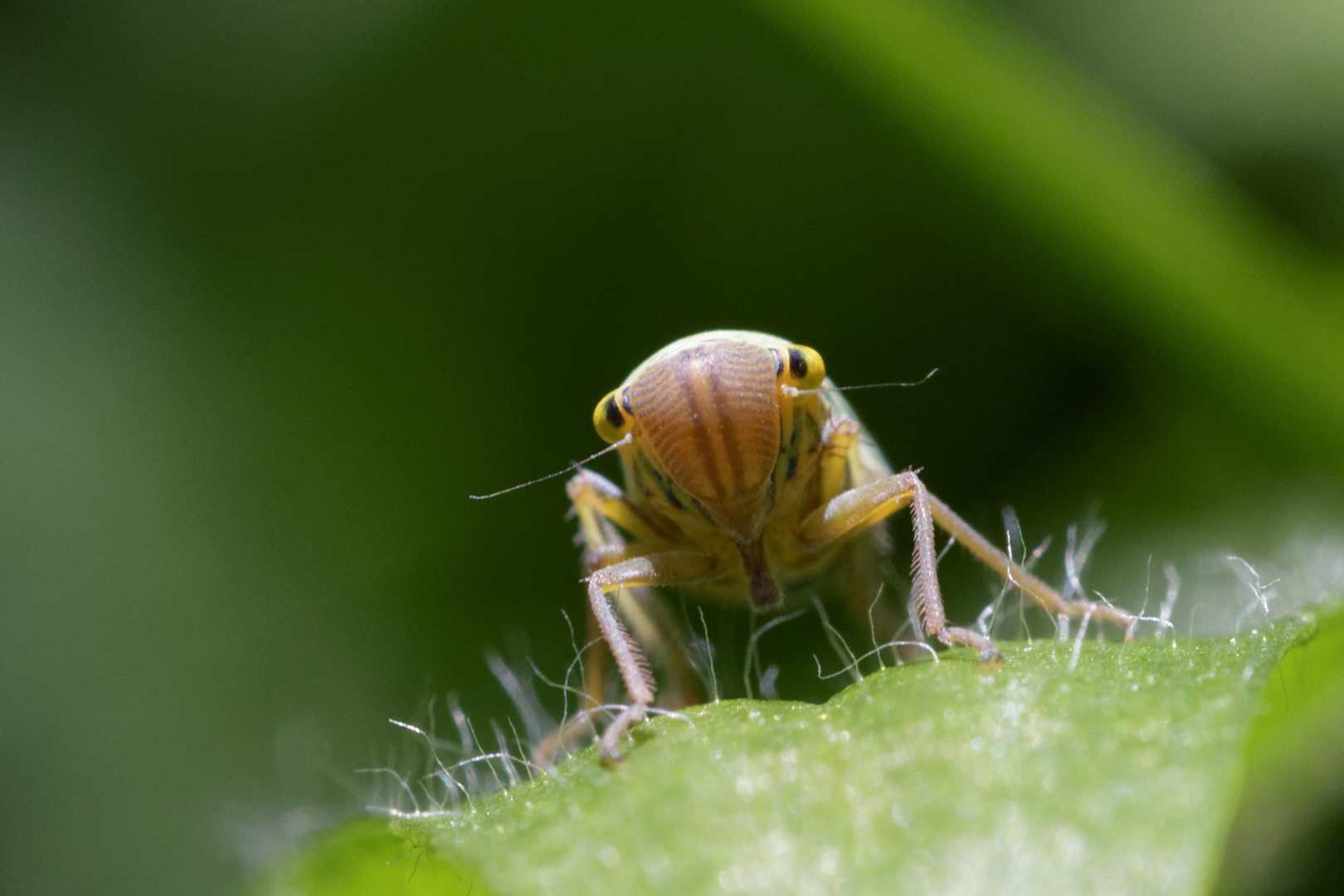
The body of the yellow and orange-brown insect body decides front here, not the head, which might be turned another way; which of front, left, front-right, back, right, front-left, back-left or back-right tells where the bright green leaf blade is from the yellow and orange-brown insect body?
front-left

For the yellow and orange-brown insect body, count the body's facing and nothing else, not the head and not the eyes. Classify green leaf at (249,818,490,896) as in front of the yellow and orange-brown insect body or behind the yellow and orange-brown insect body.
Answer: in front

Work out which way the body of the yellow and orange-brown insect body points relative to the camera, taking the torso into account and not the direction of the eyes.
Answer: toward the camera
